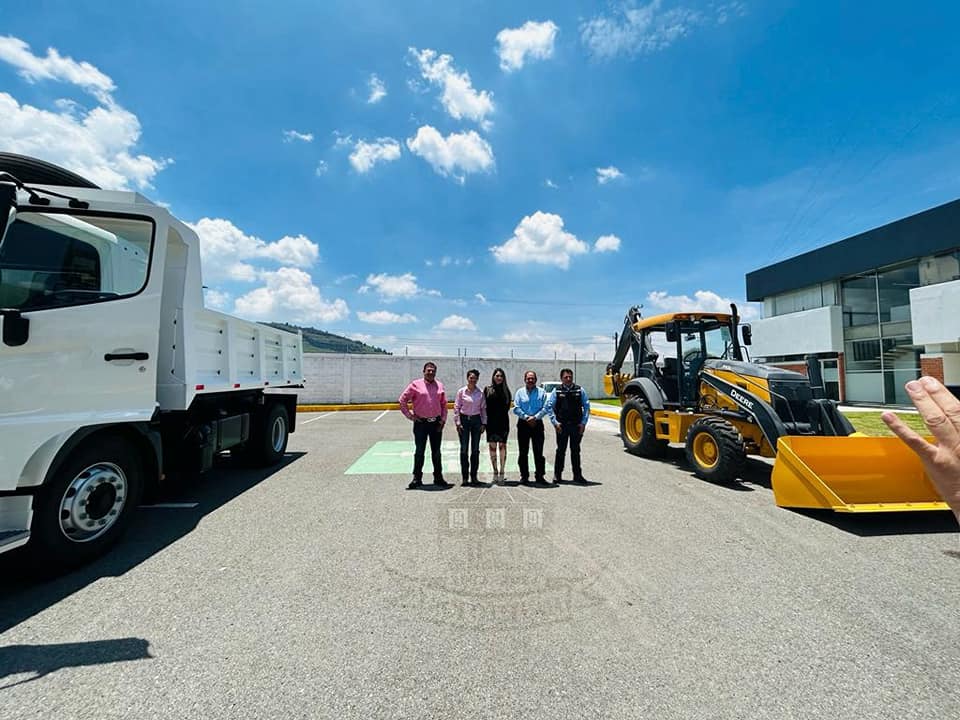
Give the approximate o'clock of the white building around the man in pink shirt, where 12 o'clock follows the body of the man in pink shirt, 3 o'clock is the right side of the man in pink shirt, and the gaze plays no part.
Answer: The white building is roughly at 8 o'clock from the man in pink shirt.

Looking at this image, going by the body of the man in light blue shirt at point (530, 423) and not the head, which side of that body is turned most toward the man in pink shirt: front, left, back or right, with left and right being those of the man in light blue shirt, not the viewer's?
right

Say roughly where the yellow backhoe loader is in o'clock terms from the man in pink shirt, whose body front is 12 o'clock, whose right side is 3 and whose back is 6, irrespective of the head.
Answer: The yellow backhoe loader is roughly at 9 o'clock from the man in pink shirt.

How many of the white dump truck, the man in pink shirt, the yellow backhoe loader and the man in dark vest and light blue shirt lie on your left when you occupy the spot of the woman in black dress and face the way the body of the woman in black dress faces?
2

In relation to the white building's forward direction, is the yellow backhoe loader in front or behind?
in front

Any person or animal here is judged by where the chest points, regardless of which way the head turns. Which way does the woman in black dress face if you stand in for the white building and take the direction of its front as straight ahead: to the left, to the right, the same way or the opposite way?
to the left

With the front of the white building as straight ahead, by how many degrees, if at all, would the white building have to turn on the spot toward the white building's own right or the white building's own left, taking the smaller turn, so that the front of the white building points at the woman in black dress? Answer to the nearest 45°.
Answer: approximately 45° to the white building's own left

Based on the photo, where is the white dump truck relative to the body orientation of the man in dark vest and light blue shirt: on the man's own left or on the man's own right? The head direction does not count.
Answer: on the man's own right

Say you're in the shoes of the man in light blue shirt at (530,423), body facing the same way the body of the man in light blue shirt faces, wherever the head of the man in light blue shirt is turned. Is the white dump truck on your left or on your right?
on your right

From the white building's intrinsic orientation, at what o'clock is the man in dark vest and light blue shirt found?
The man in dark vest and light blue shirt is roughly at 11 o'clock from the white building.

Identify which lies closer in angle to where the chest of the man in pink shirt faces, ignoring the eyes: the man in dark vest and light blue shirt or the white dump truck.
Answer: the white dump truck

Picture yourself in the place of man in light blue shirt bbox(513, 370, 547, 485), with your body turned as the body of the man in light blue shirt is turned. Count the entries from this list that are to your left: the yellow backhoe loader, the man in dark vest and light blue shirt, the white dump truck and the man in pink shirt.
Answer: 2

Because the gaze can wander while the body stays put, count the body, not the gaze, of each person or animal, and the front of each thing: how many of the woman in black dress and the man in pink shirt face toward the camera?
2

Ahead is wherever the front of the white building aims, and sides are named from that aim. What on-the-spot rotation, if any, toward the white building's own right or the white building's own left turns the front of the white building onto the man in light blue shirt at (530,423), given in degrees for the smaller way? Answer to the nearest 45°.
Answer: approximately 45° to the white building's own left
